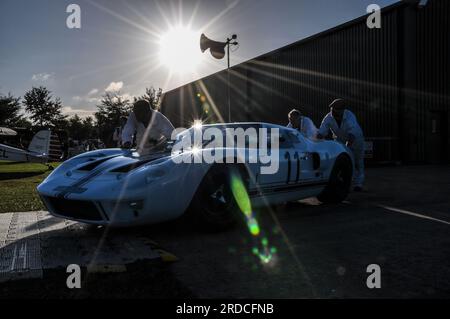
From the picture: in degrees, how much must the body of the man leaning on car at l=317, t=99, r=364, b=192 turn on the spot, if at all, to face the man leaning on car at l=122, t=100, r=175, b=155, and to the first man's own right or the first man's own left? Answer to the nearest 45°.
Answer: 0° — they already face them

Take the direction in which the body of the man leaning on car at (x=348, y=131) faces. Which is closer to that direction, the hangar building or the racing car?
the racing car

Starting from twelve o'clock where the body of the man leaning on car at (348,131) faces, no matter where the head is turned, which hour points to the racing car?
The racing car is roughly at 11 o'clock from the man leaning on car.

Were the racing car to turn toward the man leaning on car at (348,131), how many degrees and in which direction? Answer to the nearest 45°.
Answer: approximately 180°

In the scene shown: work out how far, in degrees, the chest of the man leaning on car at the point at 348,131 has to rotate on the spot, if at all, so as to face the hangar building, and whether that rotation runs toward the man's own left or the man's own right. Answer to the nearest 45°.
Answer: approximately 135° to the man's own right

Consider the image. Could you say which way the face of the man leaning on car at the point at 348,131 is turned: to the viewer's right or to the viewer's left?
to the viewer's left

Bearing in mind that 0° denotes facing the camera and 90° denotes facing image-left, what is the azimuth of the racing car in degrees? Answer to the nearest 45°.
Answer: approximately 45°

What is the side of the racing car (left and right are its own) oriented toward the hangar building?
back
